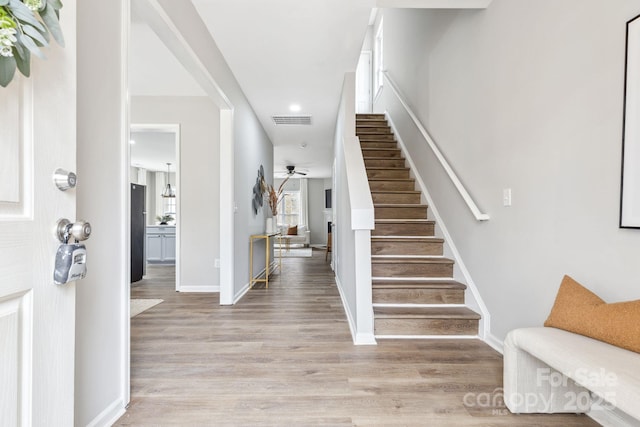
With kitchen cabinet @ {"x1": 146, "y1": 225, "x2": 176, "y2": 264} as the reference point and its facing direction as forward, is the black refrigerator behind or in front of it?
in front

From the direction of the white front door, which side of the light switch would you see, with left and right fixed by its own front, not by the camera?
front

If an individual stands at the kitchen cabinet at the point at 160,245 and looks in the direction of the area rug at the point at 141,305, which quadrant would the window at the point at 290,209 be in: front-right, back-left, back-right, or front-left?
back-left

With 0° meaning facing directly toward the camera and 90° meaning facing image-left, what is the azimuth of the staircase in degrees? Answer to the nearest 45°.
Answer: approximately 0°

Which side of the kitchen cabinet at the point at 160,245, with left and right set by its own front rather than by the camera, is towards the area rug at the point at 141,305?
front

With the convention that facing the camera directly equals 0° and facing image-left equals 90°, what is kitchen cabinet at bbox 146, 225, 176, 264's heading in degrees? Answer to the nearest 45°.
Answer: approximately 0°

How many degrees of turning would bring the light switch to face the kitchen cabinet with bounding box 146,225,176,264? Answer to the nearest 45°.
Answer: approximately 45° to its right

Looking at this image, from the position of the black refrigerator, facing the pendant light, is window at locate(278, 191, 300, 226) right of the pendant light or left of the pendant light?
right

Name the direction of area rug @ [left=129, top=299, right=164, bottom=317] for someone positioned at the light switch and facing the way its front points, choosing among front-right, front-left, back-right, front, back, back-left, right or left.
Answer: front-right

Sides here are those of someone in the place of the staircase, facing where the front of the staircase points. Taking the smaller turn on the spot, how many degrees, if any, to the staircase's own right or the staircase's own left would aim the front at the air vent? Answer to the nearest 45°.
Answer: approximately 135° to the staircase's own right

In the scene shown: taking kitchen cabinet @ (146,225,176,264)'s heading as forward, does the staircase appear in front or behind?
in front

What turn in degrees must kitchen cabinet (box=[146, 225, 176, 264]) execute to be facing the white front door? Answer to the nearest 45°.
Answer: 0° — it already faces it

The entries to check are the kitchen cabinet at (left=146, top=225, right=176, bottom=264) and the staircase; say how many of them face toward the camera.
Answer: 2

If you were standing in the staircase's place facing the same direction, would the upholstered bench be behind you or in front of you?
in front

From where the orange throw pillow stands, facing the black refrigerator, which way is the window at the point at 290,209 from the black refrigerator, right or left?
right
